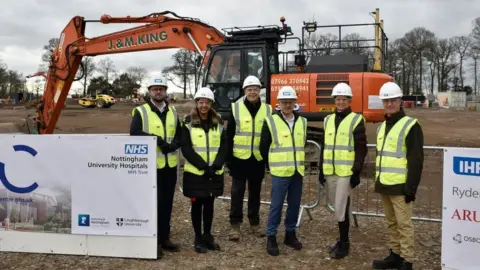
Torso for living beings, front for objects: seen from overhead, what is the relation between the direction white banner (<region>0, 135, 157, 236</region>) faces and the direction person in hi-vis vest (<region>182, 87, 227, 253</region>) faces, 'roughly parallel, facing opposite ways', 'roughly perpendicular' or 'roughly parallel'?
roughly parallel

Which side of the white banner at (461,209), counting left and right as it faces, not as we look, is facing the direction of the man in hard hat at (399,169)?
right

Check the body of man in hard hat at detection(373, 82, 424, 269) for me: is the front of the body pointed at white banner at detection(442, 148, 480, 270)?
no

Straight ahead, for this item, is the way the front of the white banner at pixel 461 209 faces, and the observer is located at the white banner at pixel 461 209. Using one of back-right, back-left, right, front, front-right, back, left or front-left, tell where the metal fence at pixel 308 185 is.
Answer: back-right

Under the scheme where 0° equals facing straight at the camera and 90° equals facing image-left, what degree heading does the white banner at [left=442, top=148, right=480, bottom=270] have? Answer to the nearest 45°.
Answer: approximately 0°

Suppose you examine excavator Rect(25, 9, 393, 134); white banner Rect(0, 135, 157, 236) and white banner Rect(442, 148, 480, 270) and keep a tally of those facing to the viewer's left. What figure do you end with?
1

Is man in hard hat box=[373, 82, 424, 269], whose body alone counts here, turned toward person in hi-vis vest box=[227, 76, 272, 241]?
no

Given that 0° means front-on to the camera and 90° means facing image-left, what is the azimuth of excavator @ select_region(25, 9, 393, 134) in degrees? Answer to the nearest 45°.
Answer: approximately 90°

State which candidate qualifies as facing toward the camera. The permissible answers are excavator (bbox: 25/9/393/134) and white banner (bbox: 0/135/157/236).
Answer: the white banner

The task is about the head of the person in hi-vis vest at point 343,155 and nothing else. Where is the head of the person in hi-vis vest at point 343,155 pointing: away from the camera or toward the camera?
toward the camera

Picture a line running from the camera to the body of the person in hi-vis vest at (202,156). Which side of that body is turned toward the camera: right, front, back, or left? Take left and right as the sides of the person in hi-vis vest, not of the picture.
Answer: front

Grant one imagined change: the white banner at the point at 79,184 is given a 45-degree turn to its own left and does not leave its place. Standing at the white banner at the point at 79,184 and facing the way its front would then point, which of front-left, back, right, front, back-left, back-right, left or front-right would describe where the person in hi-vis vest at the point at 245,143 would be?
front-left

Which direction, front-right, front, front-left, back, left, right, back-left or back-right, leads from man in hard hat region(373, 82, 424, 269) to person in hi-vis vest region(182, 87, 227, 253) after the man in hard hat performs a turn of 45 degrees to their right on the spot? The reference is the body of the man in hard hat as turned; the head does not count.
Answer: front

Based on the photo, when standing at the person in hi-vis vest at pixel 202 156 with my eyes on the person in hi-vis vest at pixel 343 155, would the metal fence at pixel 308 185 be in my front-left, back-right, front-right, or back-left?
front-left

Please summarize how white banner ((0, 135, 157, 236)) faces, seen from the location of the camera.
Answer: facing the viewer

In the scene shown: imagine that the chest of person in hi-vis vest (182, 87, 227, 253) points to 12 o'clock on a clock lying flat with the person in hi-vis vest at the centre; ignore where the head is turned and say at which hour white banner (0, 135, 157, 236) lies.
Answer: The white banner is roughly at 3 o'clock from the person in hi-vis vest.

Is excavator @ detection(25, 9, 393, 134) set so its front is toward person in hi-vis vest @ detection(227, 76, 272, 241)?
no

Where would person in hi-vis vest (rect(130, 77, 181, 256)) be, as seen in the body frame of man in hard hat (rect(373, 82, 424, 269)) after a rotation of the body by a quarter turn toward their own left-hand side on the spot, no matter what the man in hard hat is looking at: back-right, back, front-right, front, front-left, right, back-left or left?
back-right

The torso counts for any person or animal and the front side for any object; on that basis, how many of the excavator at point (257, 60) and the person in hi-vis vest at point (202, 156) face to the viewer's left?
1
